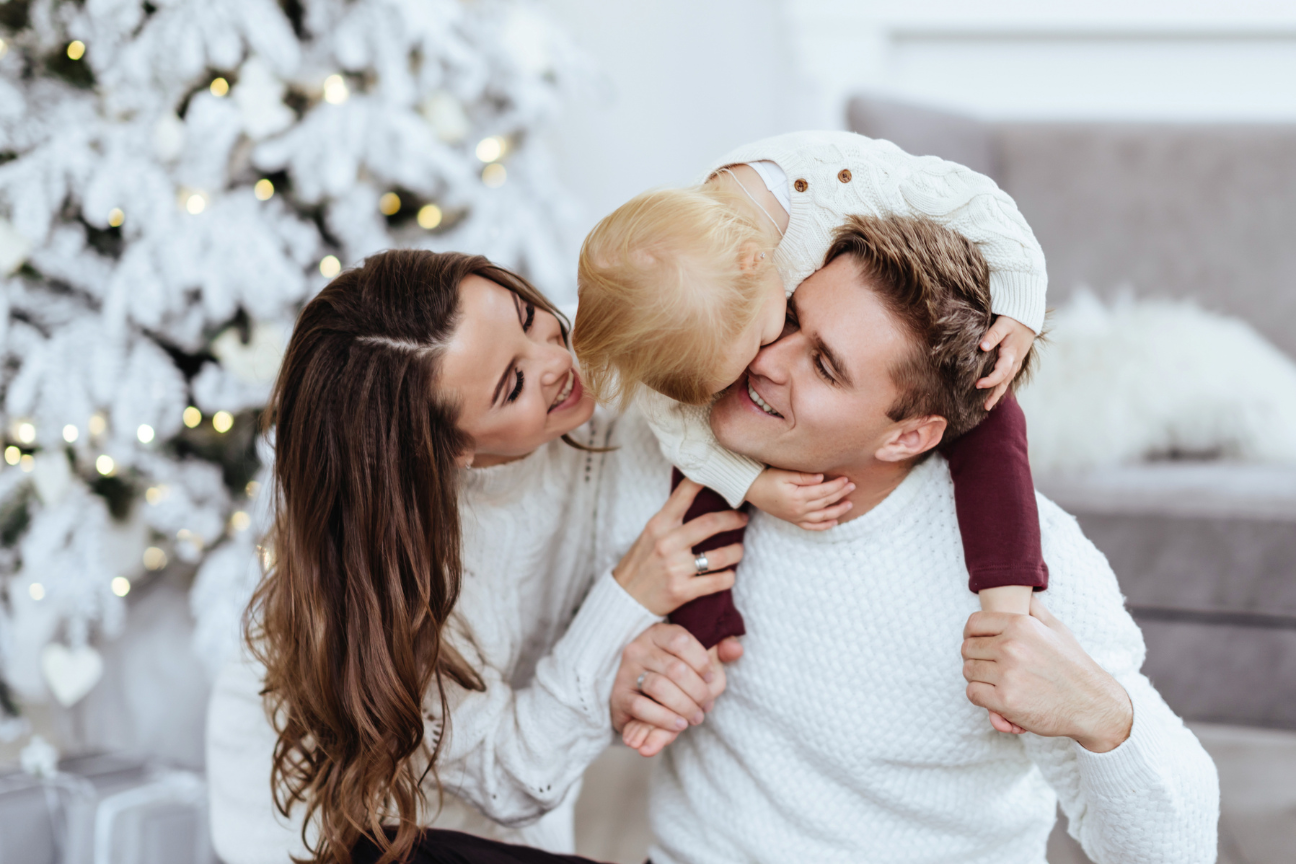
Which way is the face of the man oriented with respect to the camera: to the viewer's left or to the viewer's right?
to the viewer's left

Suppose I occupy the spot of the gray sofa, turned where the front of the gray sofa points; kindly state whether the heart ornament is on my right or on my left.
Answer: on my right

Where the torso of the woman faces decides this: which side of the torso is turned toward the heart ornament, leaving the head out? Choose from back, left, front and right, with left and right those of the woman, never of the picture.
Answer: back

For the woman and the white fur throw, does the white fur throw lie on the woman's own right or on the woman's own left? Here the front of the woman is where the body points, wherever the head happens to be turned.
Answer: on the woman's own left

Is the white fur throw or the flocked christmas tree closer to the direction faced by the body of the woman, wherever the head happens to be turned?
the white fur throw

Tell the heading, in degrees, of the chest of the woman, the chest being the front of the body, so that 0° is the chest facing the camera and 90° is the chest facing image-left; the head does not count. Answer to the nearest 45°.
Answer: approximately 315°

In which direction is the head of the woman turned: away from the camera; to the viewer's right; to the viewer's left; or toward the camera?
to the viewer's right

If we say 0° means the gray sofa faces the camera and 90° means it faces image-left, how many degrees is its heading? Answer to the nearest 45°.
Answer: approximately 0°

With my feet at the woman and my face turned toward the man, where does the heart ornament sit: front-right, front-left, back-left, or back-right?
back-left
